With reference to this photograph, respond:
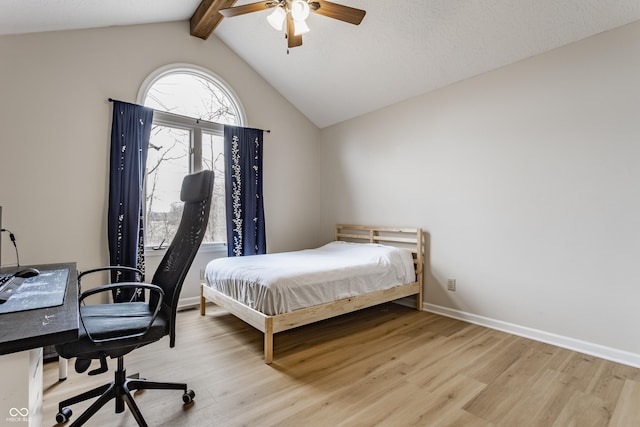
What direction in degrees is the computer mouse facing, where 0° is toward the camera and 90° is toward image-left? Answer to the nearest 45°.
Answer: approximately 90°

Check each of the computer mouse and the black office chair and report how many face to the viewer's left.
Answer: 2

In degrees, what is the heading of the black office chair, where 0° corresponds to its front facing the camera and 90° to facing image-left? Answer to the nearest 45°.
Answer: approximately 90°

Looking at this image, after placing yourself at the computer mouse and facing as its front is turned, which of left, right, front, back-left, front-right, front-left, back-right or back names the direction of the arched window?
back-right

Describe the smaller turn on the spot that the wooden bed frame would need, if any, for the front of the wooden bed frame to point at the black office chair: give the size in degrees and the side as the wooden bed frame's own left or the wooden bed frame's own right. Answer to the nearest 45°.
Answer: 0° — it already faces it
